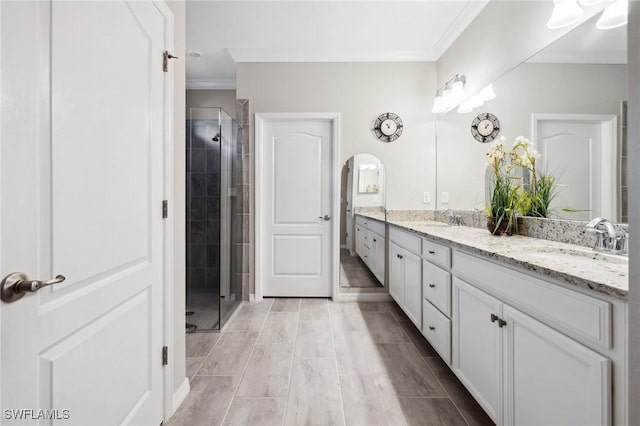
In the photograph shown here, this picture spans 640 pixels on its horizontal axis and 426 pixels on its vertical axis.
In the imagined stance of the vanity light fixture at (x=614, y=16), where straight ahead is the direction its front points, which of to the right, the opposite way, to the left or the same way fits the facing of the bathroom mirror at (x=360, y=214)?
to the left

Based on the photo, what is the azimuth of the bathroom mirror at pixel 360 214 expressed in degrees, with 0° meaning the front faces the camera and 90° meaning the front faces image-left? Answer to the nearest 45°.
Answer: approximately 0°

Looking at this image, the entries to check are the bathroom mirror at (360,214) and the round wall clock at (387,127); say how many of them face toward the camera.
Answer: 2

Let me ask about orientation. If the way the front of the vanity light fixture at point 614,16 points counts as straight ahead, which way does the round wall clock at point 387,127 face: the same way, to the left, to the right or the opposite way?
to the left

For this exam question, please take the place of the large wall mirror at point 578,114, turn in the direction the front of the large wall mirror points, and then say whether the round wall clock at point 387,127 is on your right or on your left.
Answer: on your right

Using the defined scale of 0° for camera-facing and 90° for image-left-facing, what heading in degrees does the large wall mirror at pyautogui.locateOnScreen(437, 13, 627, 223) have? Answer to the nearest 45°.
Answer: approximately 45°
